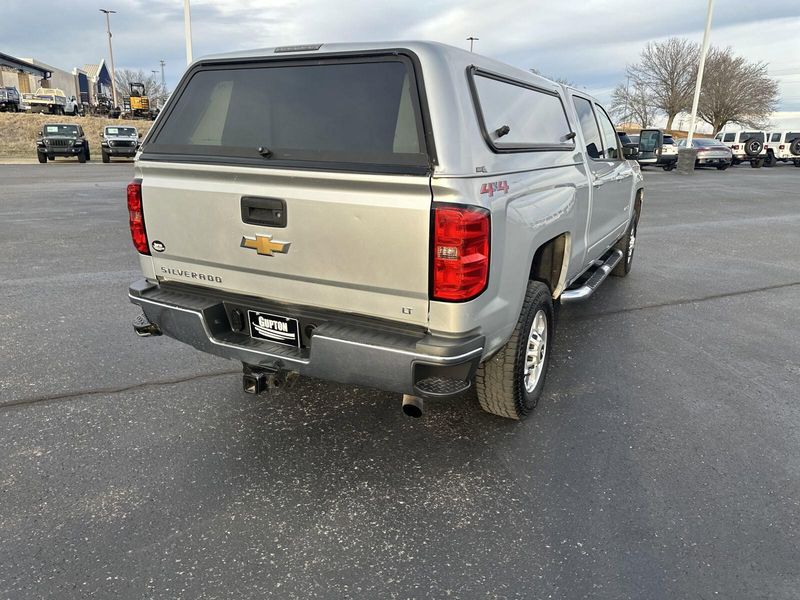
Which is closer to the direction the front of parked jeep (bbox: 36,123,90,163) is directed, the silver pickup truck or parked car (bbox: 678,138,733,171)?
the silver pickup truck

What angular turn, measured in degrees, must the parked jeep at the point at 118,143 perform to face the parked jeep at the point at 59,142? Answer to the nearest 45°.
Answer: approximately 90° to its right

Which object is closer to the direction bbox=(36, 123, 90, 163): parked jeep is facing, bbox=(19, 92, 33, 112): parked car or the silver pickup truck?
the silver pickup truck

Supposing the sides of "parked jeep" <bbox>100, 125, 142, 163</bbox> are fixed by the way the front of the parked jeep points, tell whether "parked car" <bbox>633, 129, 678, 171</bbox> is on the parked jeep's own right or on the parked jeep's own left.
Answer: on the parked jeep's own left

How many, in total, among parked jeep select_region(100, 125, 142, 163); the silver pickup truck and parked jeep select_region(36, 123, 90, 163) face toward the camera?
2

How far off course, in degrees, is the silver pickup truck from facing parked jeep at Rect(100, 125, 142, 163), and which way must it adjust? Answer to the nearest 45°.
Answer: approximately 90° to its left
